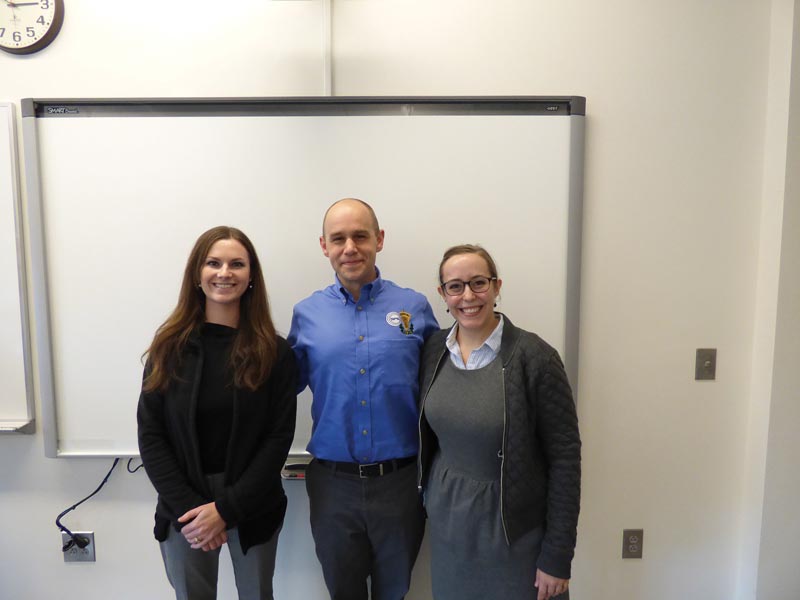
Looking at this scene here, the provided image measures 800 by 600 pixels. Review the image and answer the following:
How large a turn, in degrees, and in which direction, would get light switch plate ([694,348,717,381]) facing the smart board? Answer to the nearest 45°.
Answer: approximately 45° to its right

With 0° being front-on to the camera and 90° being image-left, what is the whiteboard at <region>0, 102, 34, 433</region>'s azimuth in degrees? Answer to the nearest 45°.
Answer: approximately 0°

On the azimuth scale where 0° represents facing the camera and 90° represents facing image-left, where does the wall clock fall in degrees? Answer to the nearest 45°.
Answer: approximately 0°

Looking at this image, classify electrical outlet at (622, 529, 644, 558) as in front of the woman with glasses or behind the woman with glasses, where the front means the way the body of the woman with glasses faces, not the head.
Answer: behind
